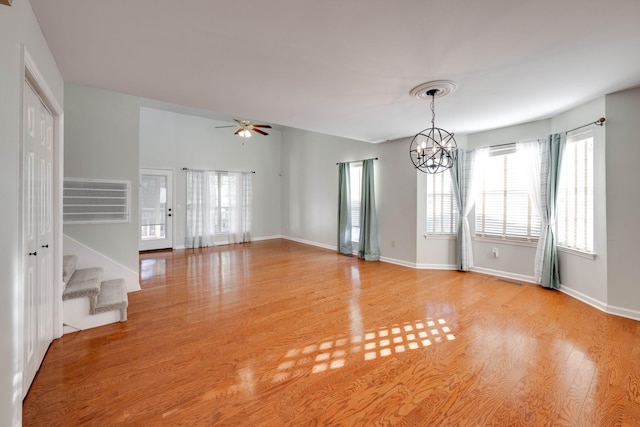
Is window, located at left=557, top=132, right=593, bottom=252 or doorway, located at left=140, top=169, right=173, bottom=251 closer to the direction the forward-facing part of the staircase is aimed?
the window

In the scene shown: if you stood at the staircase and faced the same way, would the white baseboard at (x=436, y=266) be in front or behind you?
in front

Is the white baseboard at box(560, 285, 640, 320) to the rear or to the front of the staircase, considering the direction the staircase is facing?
to the front

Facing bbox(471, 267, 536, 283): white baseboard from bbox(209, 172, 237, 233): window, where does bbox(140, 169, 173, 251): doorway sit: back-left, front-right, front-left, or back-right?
back-right

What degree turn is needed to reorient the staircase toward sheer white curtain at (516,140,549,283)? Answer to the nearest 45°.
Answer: approximately 45° to its right

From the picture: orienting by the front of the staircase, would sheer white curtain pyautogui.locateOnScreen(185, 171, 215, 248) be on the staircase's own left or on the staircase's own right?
on the staircase's own left

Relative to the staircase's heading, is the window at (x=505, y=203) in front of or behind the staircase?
in front

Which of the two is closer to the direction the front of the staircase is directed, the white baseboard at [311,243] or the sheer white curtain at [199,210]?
the white baseboard

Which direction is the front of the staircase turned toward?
to the viewer's right

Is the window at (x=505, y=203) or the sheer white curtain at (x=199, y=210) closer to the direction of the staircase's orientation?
the window

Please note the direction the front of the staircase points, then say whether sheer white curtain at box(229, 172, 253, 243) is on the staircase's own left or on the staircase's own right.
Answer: on the staircase's own left

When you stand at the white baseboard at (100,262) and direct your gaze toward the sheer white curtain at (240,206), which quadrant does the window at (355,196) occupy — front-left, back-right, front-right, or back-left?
front-right
